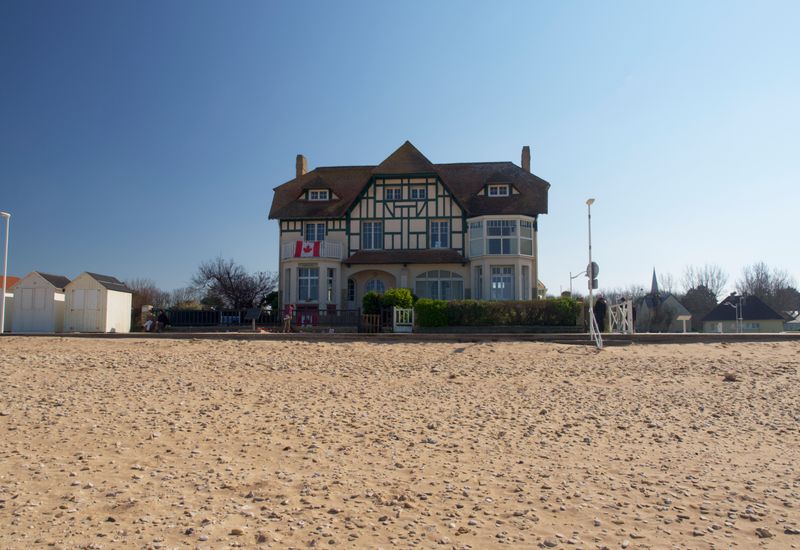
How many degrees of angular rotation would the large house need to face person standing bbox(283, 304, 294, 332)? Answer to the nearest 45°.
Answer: approximately 45° to its right

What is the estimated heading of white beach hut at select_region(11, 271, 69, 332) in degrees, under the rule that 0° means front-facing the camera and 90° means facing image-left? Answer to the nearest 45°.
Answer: approximately 0°

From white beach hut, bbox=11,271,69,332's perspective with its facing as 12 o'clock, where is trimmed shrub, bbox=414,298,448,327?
The trimmed shrub is roughly at 10 o'clock from the white beach hut.

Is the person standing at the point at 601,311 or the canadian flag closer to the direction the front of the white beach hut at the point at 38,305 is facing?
the person standing

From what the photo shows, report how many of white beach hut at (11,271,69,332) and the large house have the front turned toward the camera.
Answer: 2

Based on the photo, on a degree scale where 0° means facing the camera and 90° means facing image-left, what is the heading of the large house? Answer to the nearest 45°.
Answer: approximately 0°

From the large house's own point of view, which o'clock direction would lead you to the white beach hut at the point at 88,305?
The white beach hut is roughly at 2 o'clock from the large house.

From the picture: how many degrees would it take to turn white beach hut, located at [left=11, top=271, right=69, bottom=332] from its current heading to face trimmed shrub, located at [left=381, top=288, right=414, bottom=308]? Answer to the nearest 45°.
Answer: approximately 45° to its left
